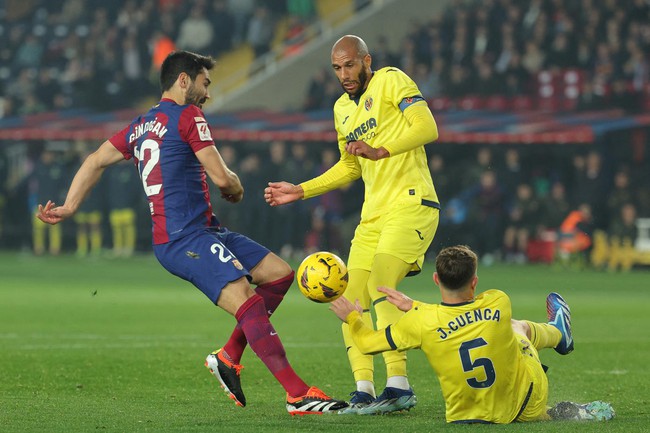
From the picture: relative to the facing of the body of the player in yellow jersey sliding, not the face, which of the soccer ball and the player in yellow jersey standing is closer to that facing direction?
the player in yellow jersey standing

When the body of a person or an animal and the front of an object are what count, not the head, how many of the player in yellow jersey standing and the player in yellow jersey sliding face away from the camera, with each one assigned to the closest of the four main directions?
1

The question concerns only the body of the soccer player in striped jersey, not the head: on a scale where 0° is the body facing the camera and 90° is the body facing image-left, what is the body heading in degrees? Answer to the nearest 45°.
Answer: approximately 225°

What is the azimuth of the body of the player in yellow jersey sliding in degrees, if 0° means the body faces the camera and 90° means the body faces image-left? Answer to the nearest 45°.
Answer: approximately 180°

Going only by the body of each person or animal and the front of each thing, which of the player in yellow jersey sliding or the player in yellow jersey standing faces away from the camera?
the player in yellow jersey sliding

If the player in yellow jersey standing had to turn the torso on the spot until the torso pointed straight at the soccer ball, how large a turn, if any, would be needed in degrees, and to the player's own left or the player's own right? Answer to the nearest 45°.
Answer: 0° — they already face it

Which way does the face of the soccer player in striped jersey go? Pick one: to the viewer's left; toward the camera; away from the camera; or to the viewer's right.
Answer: to the viewer's right

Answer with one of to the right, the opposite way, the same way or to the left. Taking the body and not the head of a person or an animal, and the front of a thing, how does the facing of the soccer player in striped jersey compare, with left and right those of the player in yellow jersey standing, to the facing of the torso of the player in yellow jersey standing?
the opposite way

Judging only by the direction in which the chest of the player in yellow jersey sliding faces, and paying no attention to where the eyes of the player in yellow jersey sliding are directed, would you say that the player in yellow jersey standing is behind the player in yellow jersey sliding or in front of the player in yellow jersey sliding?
in front

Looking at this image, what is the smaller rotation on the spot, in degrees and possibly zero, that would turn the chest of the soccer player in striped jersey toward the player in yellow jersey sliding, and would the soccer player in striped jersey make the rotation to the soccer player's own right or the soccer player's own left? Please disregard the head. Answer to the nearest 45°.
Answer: approximately 90° to the soccer player's own right
